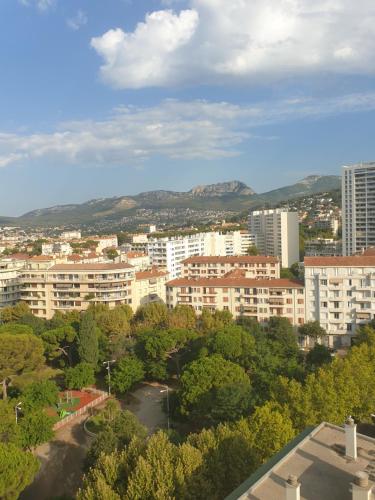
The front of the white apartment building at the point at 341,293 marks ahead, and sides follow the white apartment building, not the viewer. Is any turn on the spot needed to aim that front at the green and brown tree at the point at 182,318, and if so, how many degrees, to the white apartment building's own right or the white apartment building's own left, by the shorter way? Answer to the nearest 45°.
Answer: approximately 90° to the white apartment building's own right

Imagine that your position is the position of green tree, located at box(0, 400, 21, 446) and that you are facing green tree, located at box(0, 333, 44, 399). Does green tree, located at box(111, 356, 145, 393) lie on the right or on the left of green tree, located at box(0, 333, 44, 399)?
right

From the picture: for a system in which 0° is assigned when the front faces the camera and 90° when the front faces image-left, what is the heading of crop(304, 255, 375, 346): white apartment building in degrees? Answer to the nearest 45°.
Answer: approximately 0°

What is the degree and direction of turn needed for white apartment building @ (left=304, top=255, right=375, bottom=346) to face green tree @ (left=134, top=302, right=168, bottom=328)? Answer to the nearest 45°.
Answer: approximately 90° to its right

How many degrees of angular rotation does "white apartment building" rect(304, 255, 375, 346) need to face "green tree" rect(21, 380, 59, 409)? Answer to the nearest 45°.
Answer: approximately 45° to its right

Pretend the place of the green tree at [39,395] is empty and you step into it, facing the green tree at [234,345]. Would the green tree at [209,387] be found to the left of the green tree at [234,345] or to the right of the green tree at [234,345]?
right

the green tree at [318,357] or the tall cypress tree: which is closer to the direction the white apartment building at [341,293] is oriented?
the green tree
